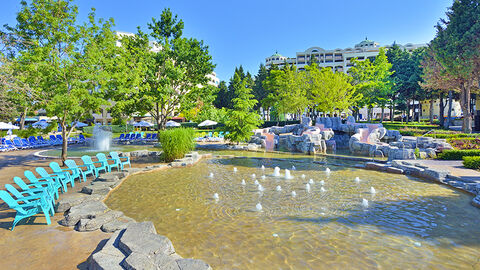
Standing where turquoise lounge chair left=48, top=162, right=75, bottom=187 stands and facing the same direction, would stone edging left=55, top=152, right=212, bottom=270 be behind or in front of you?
in front

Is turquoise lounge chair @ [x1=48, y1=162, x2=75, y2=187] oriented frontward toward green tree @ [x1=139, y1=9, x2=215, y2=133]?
no

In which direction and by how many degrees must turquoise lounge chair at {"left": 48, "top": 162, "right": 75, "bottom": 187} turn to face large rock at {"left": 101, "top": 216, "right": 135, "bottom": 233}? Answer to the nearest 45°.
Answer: approximately 45° to its right

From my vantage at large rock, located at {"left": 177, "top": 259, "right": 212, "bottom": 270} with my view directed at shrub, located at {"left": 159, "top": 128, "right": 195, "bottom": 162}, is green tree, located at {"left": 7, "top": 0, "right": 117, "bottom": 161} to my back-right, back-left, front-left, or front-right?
front-left

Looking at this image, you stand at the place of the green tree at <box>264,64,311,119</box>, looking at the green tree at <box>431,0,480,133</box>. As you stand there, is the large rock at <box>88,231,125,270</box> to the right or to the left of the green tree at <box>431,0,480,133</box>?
right

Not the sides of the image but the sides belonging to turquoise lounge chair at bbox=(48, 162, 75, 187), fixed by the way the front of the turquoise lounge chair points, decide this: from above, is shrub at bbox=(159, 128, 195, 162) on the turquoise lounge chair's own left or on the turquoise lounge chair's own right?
on the turquoise lounge chair's own left

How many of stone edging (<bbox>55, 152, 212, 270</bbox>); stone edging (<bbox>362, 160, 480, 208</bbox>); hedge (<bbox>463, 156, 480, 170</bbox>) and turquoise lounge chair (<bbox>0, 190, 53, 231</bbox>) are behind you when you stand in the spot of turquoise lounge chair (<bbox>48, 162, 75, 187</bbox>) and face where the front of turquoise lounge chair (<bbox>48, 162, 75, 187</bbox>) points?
0

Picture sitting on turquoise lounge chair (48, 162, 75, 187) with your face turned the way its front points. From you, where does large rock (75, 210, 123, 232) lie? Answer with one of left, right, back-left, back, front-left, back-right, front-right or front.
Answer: front-right

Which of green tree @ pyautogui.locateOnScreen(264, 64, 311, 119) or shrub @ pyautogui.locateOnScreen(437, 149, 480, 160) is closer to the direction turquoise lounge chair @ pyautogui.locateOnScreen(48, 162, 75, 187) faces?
the shrub

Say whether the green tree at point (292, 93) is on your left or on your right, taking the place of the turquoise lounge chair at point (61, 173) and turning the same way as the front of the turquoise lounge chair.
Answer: on your left

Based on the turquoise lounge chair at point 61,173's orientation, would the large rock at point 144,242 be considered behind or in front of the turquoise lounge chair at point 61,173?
in front

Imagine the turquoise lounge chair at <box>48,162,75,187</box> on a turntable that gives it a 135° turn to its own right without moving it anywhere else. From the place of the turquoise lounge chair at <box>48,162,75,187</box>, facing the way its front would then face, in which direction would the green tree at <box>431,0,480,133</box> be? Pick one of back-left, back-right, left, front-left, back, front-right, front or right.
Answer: back

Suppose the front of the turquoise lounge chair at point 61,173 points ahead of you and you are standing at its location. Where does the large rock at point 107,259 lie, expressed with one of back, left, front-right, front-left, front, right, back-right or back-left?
front-right

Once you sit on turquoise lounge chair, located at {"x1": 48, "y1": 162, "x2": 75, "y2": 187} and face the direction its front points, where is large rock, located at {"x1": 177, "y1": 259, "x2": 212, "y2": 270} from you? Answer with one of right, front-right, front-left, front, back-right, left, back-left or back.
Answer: front-right

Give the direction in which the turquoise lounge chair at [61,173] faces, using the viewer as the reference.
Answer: facing the viewer and to the right of the viewer

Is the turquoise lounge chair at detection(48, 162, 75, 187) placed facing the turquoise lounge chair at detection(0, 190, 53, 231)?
no

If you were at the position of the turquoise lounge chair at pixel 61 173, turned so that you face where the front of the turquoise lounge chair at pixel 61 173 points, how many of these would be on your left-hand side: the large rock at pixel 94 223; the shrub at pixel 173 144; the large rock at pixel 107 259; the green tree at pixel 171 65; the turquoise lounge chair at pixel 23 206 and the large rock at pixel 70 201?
2

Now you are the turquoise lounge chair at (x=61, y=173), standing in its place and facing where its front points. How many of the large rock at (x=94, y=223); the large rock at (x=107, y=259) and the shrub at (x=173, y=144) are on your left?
1
